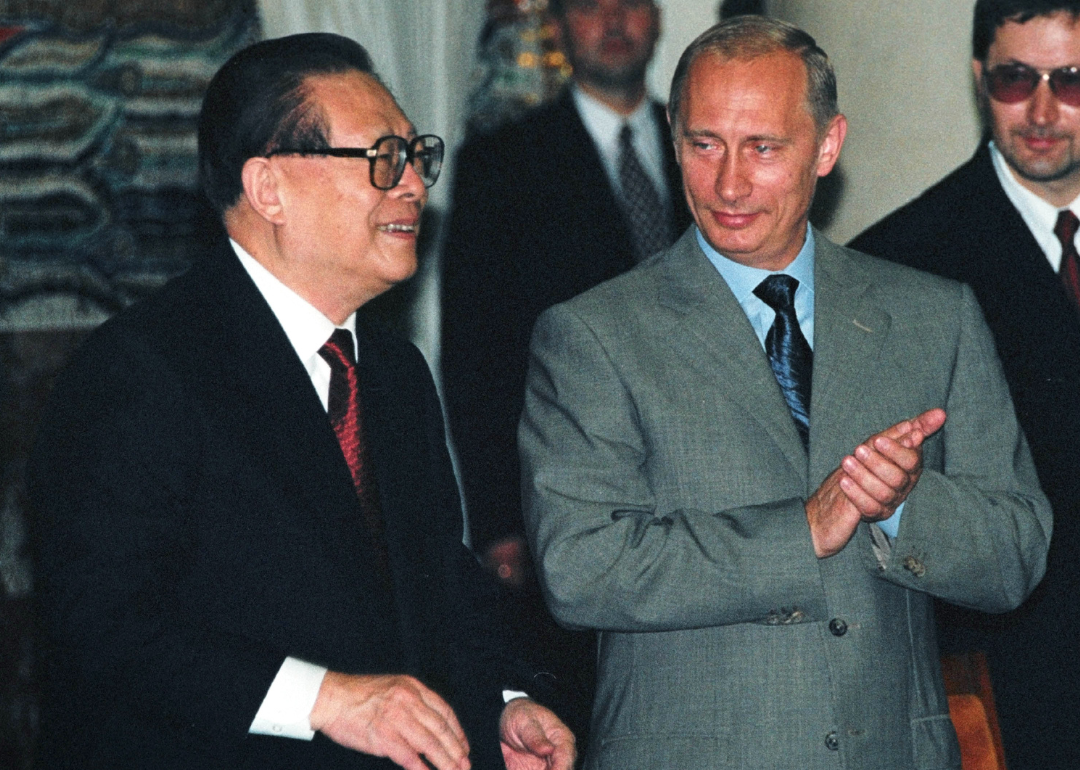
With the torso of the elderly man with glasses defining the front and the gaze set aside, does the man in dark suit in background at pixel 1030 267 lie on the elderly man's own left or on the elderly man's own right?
on the elderly man's own left

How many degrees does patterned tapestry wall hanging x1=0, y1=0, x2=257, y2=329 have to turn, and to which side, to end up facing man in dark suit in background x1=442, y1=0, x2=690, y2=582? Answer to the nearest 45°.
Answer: approximately 90° to its left

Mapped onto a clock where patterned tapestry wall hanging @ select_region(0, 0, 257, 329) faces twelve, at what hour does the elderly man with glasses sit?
The elderly man with glasses is roughly at 12 o'clock from the patterned tapestry wall hanging.

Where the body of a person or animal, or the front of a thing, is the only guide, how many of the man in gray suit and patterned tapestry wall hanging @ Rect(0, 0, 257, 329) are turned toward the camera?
2

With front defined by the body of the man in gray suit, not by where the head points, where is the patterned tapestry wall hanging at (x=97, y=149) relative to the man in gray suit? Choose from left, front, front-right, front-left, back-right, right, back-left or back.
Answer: back-right

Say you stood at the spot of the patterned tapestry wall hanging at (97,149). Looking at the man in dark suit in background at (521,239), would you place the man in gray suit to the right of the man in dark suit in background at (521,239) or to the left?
right

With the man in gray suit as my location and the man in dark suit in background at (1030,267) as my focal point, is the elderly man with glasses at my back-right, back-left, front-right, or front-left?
back-left

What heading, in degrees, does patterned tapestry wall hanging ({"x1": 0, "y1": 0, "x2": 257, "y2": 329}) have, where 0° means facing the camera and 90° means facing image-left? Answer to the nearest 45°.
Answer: approximately 0°

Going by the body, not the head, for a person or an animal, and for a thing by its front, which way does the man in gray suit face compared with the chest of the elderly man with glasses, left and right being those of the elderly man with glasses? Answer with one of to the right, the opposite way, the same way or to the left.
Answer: to the right

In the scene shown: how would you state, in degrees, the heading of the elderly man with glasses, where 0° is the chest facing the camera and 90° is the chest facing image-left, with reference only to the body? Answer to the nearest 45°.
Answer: approximately 315°

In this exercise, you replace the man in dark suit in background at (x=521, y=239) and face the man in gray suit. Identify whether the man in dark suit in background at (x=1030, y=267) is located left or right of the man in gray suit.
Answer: left

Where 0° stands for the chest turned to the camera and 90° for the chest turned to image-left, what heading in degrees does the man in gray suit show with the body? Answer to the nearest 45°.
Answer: approximately 0°

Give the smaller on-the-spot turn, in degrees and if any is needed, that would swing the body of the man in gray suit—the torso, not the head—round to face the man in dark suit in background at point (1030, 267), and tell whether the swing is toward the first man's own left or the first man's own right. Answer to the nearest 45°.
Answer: approximately 135° to the first man's own left
